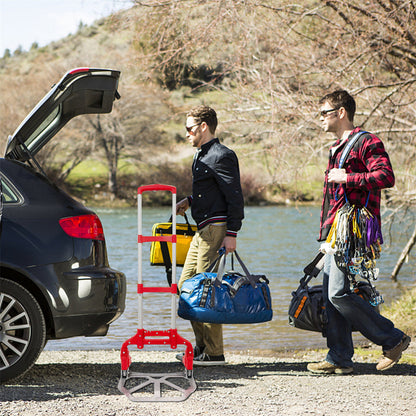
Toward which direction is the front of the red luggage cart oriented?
toward the camera

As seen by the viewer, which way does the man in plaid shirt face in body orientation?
to the viewer's left

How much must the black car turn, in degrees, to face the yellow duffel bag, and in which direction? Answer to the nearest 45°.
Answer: approximately 135° to its right

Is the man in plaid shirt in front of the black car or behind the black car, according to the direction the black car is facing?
behind

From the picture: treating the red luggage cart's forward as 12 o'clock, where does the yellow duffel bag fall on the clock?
The yellow duffel bag is roughly at 6 o'clock from the red luggage cart.

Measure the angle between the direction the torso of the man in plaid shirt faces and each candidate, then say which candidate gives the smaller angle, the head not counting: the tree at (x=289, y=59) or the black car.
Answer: the black car

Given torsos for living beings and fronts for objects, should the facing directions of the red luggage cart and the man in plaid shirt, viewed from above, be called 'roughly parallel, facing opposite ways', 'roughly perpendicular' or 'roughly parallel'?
roughly perpendicular

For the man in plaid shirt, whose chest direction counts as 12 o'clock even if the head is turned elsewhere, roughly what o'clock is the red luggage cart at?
The red luggage cart is roughly at 11 o'clock from the man in plaid shirt.

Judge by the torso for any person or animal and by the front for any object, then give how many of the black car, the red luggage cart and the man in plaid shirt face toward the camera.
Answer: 1

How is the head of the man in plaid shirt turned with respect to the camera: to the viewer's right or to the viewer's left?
to the viewer's left

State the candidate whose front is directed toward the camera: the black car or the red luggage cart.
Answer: the red luggage cart
